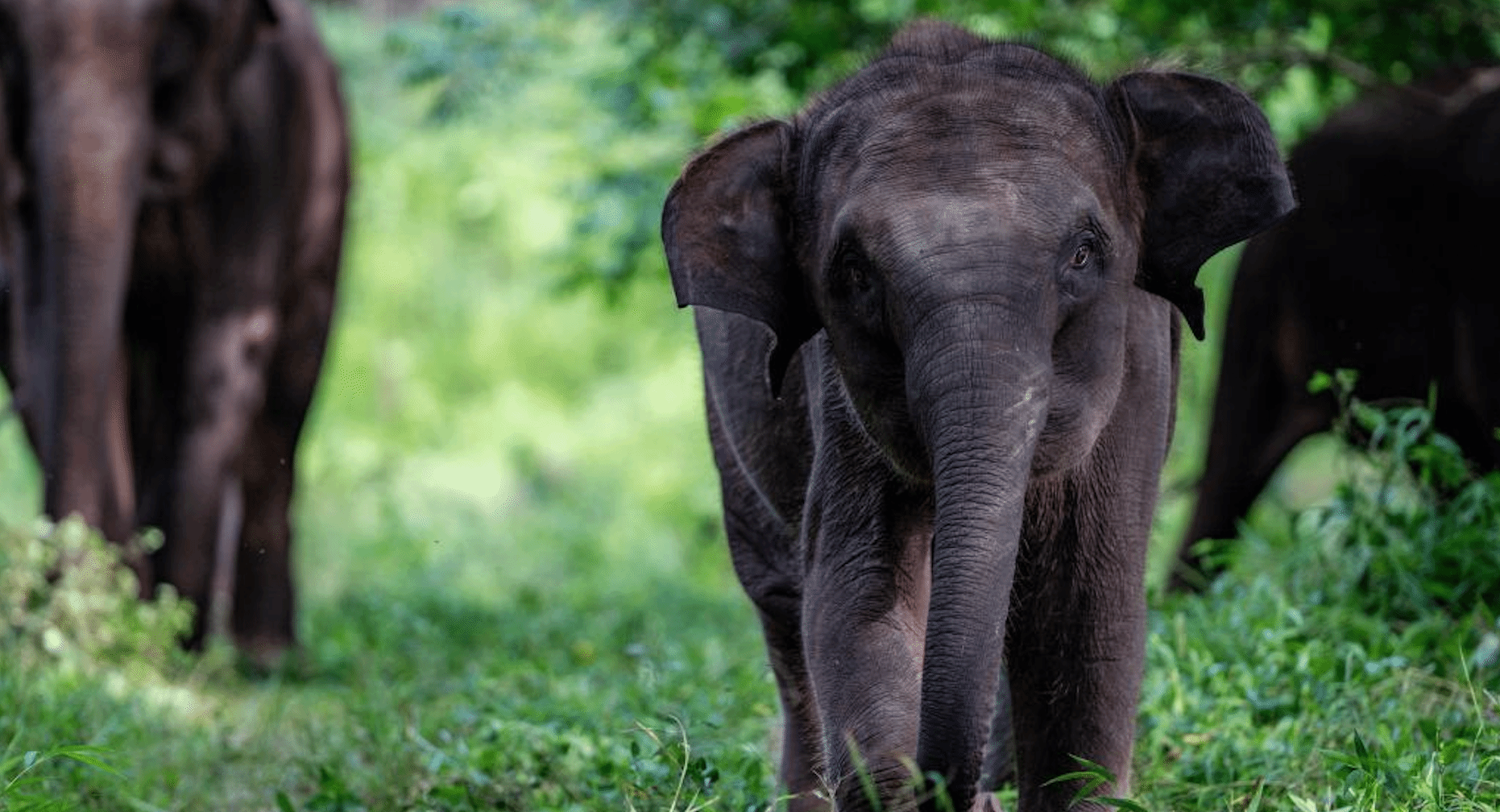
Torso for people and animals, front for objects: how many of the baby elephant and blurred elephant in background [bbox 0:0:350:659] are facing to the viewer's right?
0

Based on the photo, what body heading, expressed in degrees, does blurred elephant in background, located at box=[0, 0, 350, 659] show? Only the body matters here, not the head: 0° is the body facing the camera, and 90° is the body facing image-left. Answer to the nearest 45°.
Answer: approximately 45°

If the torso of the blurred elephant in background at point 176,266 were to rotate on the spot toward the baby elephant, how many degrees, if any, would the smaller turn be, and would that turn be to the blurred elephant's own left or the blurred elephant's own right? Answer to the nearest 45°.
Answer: approximately 45° to the blurred elephant's own left

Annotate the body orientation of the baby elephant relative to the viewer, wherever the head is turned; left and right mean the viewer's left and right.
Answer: facing the viewer

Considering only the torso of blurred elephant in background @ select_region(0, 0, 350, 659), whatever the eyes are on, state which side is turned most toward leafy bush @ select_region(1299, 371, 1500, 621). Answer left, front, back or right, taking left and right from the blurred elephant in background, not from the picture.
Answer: left

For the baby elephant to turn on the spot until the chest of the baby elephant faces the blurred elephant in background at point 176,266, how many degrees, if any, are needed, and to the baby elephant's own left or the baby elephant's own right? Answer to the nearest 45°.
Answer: approximately 135° to the baby elephant's own right

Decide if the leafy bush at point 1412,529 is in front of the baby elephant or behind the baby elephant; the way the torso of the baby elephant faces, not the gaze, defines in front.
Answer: behind

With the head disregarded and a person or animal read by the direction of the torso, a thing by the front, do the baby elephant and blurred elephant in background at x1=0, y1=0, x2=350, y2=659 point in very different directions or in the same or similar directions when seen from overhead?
same or similar directions

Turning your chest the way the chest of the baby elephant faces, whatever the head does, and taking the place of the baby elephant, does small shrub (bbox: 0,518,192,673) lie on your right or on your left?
on your right

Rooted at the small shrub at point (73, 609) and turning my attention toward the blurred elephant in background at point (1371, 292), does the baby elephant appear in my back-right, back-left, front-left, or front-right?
front-right
